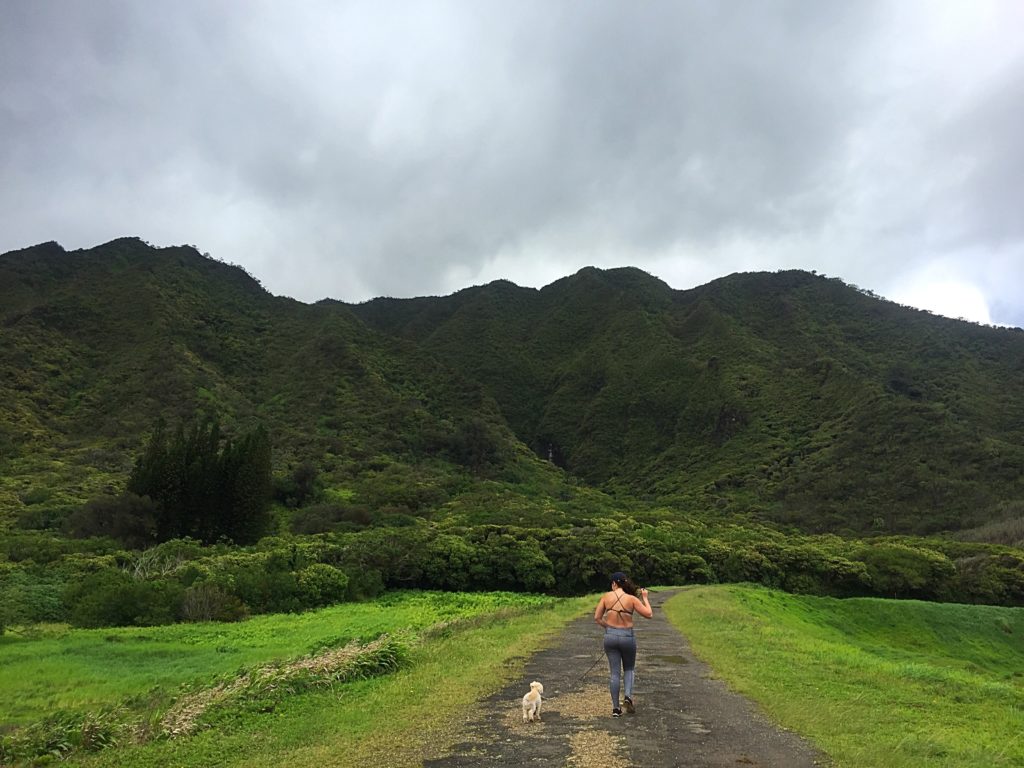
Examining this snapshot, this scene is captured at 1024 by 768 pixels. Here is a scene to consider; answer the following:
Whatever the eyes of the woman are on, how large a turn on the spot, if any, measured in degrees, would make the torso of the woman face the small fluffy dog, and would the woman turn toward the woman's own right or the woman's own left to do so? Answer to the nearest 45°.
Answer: approximately 90° to the woman's own left

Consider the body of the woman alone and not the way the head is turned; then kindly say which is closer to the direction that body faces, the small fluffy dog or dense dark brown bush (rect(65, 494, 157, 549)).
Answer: the dense dark brown bush

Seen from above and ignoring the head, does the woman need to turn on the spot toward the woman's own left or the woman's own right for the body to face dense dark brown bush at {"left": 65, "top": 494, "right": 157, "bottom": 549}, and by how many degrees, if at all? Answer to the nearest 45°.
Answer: approximately 45° to the woman's own left

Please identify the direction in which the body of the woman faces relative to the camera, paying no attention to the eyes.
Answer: away from the camera

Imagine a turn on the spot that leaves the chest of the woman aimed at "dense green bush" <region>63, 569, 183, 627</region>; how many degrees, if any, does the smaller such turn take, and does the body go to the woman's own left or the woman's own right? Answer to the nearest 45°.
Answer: approximately 45° to the woman's own left

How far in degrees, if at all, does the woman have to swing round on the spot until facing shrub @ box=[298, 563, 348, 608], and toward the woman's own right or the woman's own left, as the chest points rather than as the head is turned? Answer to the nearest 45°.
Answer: approximately 45° to the woman's own left

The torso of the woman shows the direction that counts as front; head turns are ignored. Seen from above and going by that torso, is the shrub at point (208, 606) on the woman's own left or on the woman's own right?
on the woman's own left
